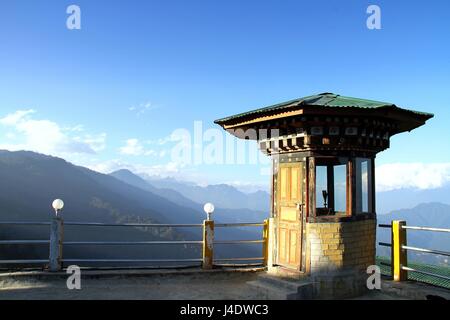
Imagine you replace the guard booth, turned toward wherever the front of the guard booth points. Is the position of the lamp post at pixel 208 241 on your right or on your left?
on your right

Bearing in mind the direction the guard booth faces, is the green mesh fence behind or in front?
behind

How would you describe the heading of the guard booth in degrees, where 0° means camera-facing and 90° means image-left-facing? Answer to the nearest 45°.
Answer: approximately 45°

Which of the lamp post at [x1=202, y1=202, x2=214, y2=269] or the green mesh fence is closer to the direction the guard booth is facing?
the lamp post

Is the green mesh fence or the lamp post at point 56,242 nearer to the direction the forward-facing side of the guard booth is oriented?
the lamp post

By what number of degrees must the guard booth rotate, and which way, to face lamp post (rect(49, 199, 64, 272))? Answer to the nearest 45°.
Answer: approximately 45° to its right
